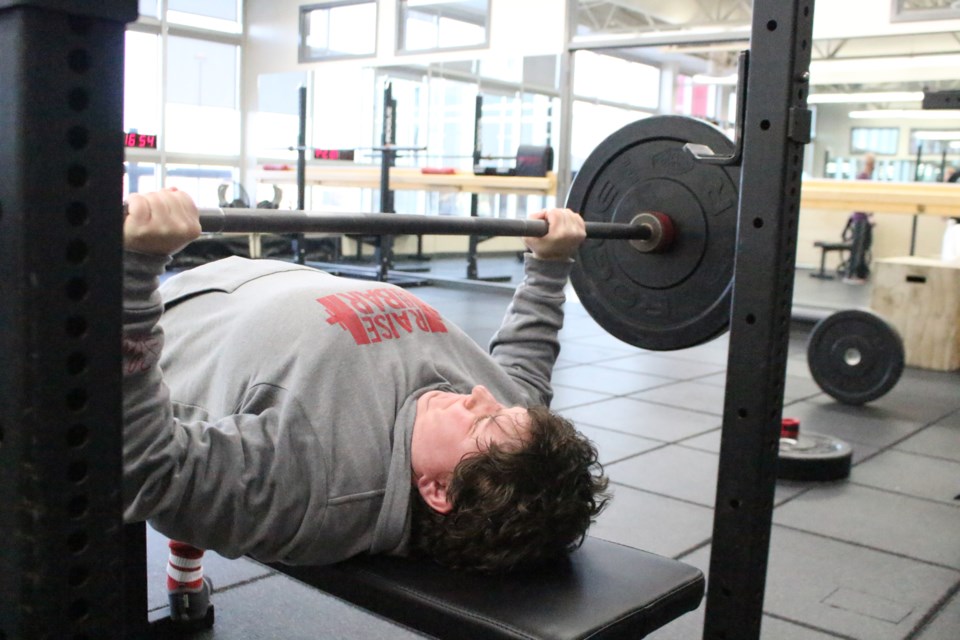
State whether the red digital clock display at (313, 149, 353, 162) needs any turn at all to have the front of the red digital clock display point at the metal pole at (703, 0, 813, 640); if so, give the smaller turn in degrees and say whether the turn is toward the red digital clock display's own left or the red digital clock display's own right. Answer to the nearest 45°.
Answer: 0° — it already faces it

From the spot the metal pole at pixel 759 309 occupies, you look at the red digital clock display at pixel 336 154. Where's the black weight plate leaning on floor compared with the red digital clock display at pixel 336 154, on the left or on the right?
right

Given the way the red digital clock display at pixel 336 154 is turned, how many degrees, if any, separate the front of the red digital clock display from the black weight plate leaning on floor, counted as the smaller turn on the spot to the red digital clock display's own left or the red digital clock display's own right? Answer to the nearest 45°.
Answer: approximately 45° to the red digital clock display's own left

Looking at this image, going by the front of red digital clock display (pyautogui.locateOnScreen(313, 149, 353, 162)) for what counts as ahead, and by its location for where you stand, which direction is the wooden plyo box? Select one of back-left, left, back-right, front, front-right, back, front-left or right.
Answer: front-left

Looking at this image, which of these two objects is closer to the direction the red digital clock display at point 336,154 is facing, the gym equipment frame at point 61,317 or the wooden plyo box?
the gym equipment frame

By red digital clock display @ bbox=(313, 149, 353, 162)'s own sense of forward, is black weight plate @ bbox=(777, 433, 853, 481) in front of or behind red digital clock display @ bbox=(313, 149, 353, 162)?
in front

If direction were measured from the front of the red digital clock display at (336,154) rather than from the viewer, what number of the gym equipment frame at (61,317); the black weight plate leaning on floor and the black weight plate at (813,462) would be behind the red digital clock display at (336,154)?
0

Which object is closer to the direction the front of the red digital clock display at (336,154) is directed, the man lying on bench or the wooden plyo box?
the man lying on bench

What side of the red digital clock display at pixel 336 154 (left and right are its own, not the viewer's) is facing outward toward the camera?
front

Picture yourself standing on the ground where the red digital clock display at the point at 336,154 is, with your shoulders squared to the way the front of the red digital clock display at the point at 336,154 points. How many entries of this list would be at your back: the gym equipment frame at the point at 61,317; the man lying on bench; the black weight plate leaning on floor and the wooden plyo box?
0

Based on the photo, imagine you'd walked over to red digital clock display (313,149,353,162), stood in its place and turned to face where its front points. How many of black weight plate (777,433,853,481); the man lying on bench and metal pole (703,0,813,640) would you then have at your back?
0

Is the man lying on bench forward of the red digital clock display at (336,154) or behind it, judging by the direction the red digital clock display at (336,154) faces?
forward

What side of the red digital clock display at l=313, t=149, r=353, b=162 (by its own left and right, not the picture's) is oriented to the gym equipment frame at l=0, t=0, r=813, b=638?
front
